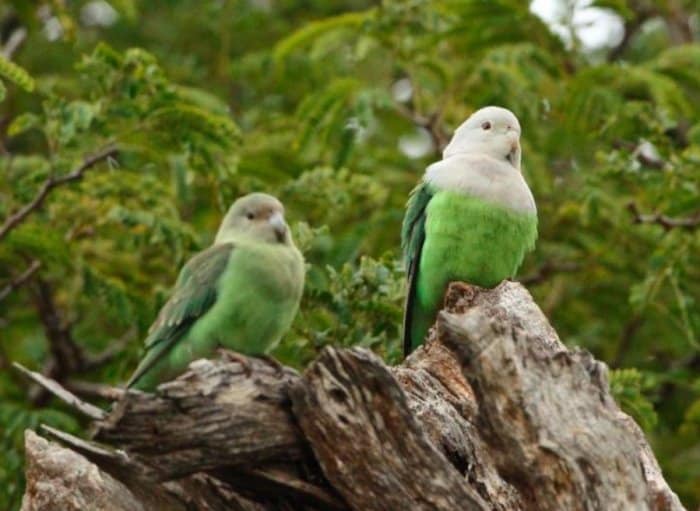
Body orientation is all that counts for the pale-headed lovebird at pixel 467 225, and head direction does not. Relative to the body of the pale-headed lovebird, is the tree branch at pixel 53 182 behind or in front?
behind

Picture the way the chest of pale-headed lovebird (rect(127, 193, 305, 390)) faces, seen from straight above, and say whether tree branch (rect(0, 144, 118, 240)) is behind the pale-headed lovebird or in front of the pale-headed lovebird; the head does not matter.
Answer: behind

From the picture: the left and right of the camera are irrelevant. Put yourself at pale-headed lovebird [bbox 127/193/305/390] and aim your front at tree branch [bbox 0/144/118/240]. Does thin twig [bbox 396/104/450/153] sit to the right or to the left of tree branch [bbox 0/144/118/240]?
right

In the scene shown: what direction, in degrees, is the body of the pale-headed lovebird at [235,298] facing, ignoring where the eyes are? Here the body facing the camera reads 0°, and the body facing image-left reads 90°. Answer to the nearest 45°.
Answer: approximately 315°

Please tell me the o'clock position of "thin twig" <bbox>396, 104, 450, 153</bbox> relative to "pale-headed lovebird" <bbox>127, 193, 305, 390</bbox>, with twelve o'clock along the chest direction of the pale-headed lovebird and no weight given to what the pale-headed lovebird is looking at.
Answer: The thin twig is roughly at 8 o'clock from the pale-headed lovebird.

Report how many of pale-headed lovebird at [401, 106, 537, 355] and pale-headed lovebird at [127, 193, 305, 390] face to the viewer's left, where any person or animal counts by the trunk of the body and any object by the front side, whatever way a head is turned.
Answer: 0

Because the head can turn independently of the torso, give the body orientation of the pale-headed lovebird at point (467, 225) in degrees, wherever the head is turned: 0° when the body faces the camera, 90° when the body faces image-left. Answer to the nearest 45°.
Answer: approximately 315°

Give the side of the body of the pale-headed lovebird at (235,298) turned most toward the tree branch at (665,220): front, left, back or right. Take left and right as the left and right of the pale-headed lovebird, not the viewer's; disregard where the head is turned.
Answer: left

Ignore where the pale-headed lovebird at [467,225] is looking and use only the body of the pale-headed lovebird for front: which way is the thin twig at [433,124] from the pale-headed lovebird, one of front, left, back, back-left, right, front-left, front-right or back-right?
back-left
